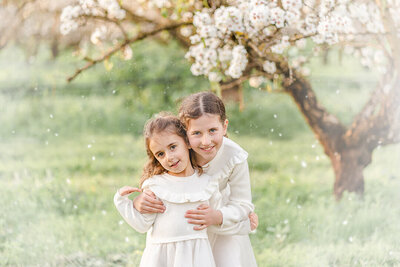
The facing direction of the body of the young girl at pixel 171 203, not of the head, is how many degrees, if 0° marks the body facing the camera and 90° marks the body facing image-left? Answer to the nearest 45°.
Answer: approximately 0°

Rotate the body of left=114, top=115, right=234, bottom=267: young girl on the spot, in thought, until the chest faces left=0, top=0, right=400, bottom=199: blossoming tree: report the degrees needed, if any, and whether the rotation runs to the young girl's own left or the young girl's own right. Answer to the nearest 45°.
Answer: approximately 135° to the young girl's own left

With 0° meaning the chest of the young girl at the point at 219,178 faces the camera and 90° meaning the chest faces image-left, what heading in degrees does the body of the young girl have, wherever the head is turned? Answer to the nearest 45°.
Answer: approximately 45°
